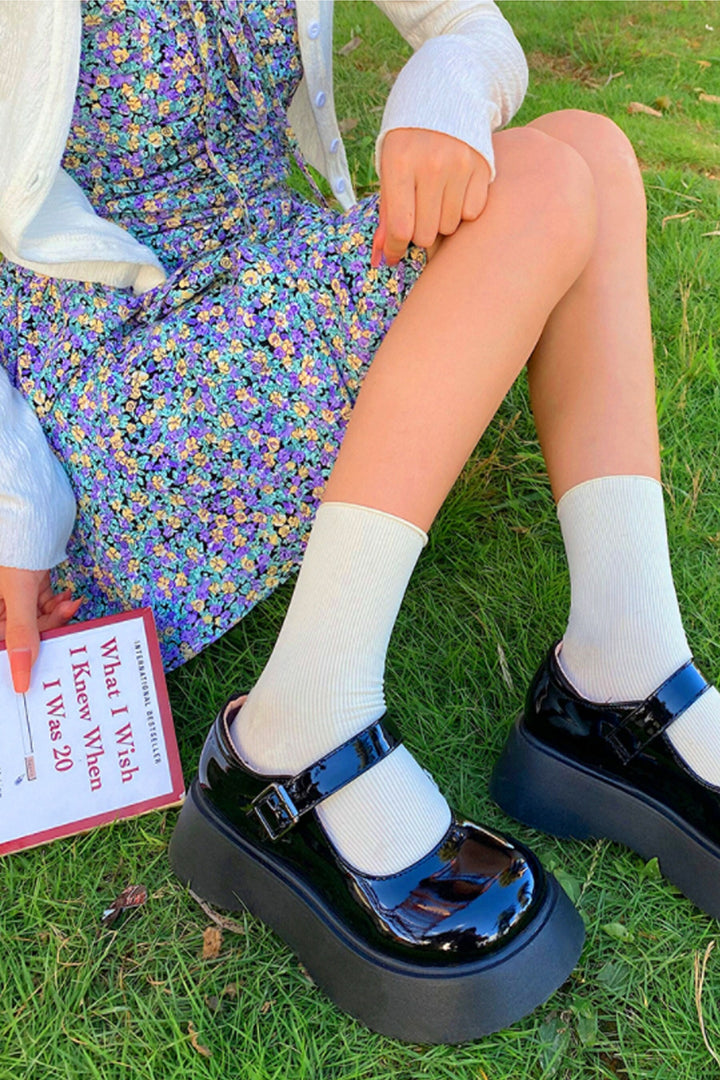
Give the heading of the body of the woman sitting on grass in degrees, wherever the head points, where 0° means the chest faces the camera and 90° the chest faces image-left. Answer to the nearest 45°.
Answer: approximately 315°
